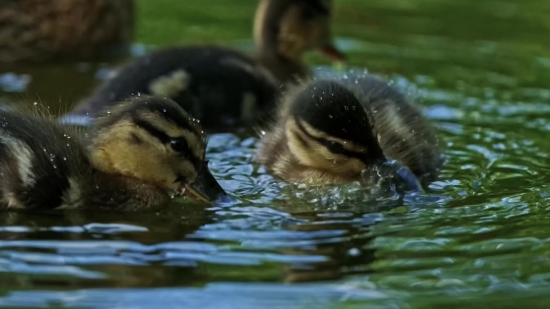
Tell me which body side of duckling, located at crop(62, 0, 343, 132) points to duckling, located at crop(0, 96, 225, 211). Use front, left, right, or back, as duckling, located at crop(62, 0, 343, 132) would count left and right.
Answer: right

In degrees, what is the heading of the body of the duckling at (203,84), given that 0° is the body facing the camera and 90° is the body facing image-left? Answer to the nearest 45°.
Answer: approximately 270°

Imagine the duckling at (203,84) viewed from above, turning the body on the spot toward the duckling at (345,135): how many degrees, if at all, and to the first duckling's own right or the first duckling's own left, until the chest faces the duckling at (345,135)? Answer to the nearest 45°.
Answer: approximately 45° to the first duckling's own right

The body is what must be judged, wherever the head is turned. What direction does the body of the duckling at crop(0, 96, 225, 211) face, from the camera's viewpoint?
to the viewer's right

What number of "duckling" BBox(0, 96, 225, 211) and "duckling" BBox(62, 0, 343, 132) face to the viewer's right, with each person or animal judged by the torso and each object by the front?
2

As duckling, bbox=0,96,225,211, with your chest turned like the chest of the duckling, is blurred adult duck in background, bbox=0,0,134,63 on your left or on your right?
on your left

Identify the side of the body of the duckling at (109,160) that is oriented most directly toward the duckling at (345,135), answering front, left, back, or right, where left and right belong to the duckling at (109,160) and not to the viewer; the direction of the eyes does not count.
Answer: front
